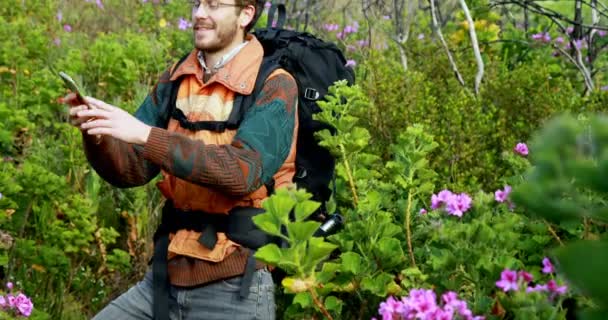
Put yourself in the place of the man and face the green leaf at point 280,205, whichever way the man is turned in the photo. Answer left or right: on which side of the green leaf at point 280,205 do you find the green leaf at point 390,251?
left

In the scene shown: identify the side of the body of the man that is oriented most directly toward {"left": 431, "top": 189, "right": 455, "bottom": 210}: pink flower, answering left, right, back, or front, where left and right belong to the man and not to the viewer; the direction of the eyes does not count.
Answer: back

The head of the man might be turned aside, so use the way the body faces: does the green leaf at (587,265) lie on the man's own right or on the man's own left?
on the man's own left

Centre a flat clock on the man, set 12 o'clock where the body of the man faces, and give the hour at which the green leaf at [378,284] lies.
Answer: The green leaf is roughly at 9 o'clock from the man.

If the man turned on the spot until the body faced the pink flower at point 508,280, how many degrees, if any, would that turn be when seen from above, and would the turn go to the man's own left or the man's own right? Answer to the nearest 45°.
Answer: approximately 90° to the man's own left

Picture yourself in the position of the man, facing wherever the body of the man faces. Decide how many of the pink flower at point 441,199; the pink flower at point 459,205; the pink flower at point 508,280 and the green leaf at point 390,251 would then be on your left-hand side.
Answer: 4

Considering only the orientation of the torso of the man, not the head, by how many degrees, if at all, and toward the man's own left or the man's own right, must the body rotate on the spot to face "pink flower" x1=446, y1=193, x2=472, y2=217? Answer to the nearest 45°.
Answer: approximately 90° to the man's own left

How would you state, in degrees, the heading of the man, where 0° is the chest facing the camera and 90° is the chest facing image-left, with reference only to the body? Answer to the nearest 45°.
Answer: approximately 45°

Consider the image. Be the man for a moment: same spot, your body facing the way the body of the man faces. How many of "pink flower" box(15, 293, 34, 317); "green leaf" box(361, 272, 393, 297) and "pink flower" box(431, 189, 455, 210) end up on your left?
2

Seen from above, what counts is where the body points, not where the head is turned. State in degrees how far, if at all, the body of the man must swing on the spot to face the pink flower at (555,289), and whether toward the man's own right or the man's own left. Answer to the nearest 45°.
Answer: approximately 90° to the man's own left

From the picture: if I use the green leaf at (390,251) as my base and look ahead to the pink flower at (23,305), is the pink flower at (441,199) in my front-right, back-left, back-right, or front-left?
back-right
